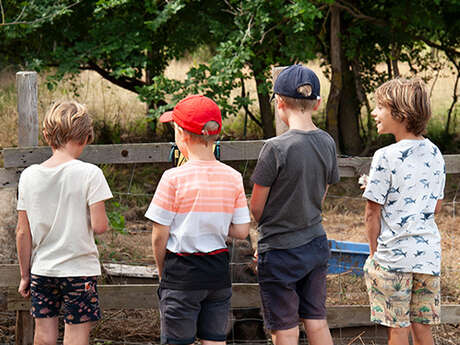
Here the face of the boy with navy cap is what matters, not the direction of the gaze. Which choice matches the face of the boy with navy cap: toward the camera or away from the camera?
away from the camera

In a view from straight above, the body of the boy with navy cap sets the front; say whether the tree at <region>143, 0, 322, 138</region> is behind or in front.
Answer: in front

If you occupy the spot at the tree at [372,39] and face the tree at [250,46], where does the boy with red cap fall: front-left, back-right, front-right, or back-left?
front-left

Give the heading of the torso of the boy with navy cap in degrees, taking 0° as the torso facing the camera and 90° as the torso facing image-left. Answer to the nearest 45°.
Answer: approximately 135°

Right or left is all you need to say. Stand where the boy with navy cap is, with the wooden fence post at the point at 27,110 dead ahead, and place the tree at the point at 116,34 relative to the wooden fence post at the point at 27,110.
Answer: right

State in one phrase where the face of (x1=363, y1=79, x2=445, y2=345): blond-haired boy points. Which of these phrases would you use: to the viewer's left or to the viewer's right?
to the viewer's left

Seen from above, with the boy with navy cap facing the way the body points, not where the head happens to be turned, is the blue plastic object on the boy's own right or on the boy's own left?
on the boy's own right

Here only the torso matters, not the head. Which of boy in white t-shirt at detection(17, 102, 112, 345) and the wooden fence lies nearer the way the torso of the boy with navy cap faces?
the wooden fence

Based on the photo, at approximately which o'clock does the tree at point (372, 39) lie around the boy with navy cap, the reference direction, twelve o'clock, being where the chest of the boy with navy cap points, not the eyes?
The tree is roughly at 2 o'clock from the boy with navy cap.

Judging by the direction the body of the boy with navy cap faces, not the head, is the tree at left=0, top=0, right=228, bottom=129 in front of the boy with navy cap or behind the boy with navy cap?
in front

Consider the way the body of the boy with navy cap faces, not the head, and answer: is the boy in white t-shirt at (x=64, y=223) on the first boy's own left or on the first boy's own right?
on the first boy's own left

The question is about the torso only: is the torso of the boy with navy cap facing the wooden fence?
yes

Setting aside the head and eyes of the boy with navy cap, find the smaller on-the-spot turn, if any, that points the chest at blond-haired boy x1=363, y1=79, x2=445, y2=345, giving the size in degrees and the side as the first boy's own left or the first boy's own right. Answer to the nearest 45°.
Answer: approximately 135° to the first boy's own right

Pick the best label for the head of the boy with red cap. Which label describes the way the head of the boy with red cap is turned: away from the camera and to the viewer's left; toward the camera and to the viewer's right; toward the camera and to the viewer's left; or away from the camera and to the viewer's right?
away from the camera and to the viewer's left

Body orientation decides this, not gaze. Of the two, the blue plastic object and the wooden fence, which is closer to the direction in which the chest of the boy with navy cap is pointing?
the wooden fence
